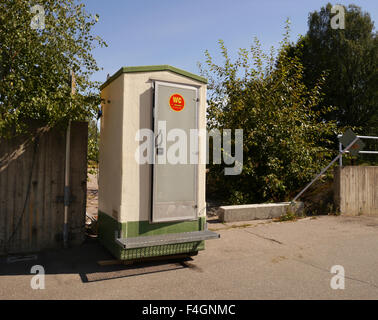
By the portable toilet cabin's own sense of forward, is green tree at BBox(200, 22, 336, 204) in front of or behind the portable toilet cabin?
behind

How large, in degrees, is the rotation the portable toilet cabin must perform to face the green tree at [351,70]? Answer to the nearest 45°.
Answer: approximately 135° to its left

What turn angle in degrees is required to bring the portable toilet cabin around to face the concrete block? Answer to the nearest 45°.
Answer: approximately 135° to its left

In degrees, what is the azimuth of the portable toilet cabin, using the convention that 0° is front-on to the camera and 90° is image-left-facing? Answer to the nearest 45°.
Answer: approximately 0°

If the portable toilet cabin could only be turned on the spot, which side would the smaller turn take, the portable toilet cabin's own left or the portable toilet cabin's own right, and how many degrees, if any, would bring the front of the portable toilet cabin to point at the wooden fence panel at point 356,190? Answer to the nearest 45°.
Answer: approximately 135° to the portable toilet cabin's own left

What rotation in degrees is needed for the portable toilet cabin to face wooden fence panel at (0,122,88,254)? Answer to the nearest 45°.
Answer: approximately 135° to its right

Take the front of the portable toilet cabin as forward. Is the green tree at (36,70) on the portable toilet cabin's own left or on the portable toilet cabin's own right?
on the portable toilet cabin's own right
